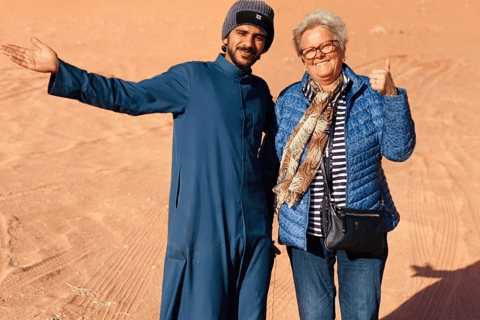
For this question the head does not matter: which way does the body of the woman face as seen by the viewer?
toward the camera

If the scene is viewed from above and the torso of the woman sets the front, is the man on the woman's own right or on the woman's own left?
on the woman's own right
